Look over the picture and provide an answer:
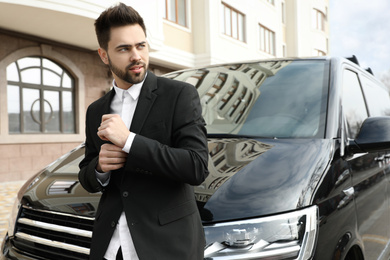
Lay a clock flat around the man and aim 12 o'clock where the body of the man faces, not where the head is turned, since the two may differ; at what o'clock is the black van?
The black van is roughly at 6 o'clock from the man.

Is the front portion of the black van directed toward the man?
yes

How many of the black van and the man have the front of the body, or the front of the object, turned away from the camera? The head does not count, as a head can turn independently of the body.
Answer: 0

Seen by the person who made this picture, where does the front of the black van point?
facing the viewer and to the left of the viewer
